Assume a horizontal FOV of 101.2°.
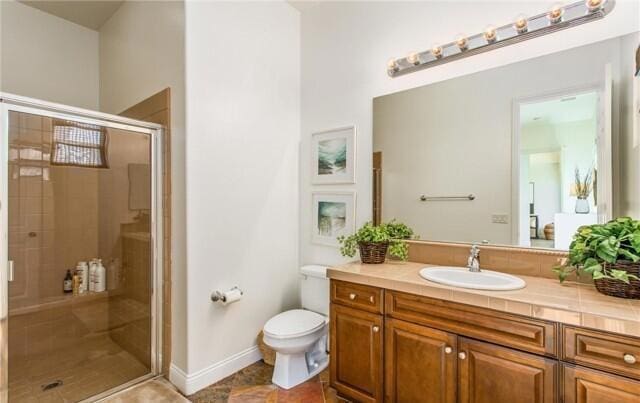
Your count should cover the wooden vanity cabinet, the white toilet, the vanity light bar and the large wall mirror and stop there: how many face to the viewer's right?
0

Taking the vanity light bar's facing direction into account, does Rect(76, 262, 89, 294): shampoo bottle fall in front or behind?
in front

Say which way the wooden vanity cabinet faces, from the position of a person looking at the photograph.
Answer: facing the viewer and to the left of the viewer

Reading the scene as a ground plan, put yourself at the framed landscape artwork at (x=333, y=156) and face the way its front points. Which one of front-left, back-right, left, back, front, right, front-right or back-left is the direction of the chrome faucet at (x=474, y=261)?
left

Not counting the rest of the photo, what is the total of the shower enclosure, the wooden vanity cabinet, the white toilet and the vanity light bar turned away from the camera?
0

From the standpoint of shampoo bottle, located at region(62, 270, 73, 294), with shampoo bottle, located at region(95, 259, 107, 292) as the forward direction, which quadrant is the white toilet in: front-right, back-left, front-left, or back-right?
front-right

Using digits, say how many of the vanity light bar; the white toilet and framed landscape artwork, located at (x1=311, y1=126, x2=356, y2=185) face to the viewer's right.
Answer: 0

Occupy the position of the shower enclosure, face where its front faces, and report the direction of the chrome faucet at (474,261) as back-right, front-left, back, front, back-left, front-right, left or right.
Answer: front

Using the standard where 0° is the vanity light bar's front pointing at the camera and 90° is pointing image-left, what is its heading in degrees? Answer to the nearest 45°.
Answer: approximately 45°

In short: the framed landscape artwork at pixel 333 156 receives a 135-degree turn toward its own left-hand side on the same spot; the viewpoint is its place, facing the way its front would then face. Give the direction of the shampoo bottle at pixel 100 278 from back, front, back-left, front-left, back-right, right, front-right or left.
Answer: back

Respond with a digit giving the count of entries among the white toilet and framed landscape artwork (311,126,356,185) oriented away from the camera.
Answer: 0

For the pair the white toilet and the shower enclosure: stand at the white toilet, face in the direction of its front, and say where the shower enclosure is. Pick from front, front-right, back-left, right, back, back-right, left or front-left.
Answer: front-right
